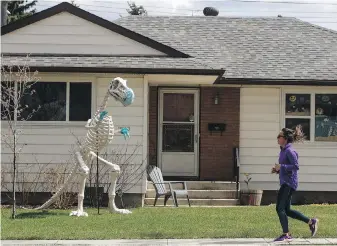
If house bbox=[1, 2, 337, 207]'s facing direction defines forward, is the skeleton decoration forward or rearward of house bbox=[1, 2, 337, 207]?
forward

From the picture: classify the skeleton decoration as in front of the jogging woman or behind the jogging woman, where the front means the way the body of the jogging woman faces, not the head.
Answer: in front

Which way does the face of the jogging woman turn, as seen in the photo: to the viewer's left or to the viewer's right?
to the viewer's left

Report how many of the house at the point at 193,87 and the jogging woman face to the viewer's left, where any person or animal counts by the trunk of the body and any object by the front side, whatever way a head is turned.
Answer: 1

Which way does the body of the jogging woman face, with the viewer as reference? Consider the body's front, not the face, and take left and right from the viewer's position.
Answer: facing to the left of the viewer

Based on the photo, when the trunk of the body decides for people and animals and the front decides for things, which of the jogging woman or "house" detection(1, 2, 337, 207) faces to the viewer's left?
the jogging woman

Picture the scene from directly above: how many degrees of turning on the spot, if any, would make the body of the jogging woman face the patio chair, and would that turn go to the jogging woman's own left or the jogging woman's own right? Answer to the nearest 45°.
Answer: approximately 45° to the jogging woman's own right

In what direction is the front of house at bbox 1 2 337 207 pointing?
toward the camera

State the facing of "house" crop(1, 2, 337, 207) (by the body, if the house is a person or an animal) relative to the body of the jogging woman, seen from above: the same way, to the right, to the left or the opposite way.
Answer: to the left
